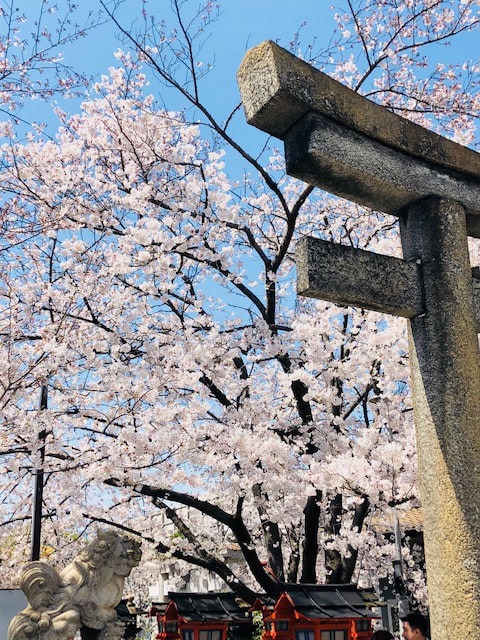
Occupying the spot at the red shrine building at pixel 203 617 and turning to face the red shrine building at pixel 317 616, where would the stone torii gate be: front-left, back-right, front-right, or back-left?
front-right

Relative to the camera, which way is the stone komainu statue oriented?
to the viewer's right

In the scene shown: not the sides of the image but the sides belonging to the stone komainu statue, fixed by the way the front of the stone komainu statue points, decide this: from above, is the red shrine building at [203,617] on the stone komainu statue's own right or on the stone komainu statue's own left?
on the stone komainu statue's own left

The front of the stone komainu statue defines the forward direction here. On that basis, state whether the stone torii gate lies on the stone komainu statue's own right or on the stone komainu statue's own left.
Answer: on the stone komainu statue's own right
